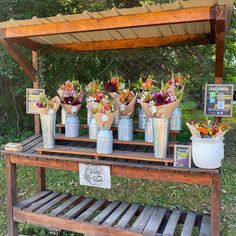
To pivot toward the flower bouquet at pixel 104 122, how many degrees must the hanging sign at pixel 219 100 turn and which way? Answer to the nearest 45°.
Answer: approximately 45° to its right

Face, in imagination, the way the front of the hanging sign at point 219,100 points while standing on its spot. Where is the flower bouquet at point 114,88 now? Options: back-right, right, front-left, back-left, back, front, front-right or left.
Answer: right

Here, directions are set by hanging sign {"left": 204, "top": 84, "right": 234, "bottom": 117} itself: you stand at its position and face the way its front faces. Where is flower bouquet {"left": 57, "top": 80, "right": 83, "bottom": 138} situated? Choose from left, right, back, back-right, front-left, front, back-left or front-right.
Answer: right

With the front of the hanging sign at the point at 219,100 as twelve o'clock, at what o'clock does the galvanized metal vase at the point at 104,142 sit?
The galvanized metal vase is roughly at 2 o'clock from the hanging sign.

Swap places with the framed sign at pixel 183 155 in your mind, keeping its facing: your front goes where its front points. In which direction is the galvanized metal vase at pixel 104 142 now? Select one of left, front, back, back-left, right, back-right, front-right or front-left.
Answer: right

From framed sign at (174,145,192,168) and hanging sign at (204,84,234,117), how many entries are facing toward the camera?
2

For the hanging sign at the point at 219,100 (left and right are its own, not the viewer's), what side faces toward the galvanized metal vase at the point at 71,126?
right

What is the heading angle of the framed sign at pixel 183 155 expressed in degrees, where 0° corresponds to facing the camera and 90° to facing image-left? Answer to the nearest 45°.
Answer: approximately 0°
